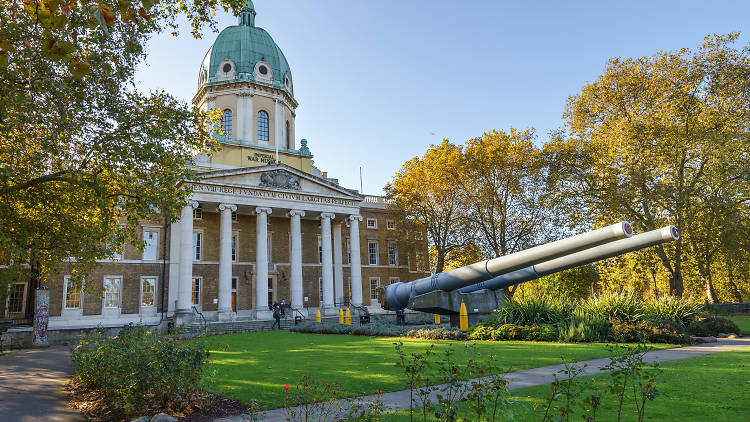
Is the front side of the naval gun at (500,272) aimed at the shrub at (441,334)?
no

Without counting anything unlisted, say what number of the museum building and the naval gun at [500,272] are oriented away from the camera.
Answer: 0

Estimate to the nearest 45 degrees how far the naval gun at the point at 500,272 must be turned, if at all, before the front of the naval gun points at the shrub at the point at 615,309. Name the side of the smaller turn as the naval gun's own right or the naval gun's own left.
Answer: approximately 45° to the naval gun's own left

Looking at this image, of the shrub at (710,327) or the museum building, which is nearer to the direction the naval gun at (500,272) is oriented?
the shrub

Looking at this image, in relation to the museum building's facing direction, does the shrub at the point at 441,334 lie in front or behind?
in front

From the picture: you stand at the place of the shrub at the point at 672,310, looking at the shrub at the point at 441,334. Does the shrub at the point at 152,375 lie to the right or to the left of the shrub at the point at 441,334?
left

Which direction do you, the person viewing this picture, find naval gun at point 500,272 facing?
facing the viewer and to the right of the viewer

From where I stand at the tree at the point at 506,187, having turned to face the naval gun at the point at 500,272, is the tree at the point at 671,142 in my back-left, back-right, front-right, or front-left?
front-left

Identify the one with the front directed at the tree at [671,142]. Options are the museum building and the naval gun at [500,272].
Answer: the museum building

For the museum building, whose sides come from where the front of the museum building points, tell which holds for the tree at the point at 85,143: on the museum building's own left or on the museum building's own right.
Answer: on the museum building's own right
